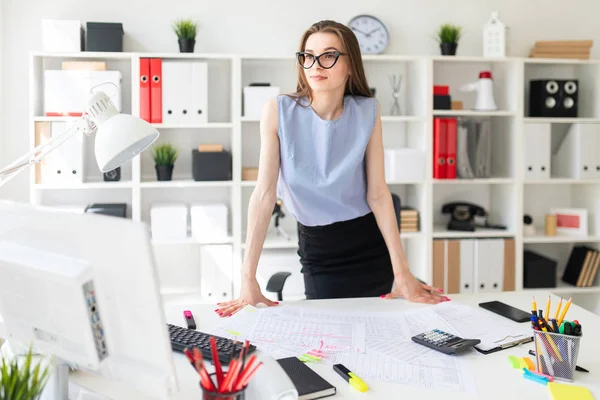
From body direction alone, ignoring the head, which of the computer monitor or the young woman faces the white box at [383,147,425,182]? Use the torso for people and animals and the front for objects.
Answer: the computer monitor

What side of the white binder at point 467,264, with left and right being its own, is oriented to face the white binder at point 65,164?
right

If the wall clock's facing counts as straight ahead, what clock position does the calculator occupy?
The calculator is roughly at 12 o'clock from the wall clock.

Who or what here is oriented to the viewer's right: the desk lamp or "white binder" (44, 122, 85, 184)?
the desk lamp

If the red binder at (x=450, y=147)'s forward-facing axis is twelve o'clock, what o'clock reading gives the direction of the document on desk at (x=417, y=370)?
The document on desk is roughly at 12 o'clock from the red binder.
